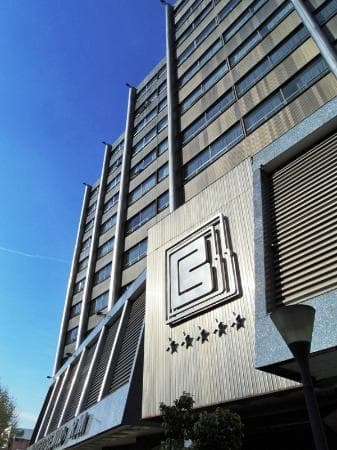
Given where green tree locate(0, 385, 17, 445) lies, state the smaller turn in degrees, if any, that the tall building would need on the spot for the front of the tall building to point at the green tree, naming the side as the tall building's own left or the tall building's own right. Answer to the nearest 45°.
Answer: approximately 90° to the tall building's own right

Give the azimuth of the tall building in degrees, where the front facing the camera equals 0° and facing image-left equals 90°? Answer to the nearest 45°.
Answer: approximately 45°

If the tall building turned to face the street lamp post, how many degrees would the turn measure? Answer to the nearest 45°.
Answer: approximately 45° to its left
